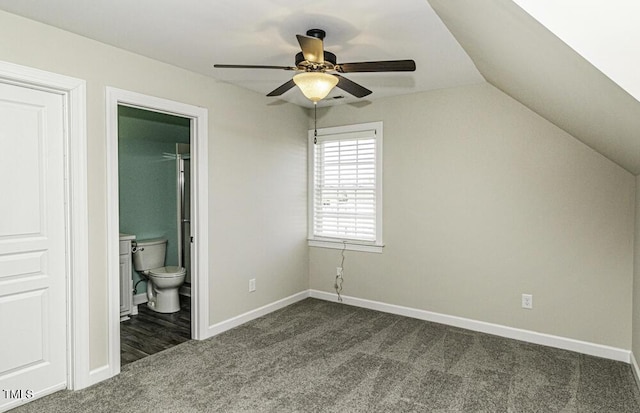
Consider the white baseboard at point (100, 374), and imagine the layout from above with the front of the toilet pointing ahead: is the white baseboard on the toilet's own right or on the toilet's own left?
on the toilet's own right

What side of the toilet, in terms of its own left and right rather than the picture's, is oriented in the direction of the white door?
right

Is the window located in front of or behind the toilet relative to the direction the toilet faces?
in front

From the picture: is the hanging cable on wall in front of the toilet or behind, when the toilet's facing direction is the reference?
in front

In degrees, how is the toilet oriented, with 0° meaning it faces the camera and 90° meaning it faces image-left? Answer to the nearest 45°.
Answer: approximately 315°
